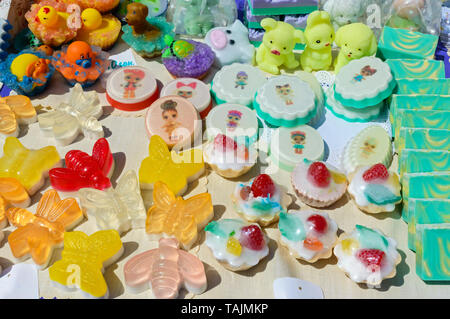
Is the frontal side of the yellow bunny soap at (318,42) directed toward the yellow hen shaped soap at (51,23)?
no

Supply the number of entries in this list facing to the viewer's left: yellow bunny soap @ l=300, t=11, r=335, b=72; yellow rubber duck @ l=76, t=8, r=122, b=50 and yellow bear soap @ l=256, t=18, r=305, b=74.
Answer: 1

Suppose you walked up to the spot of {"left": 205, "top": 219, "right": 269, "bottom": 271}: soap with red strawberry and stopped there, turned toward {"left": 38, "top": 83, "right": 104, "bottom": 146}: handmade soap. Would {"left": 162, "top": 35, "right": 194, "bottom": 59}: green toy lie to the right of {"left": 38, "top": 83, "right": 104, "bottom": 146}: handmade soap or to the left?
right

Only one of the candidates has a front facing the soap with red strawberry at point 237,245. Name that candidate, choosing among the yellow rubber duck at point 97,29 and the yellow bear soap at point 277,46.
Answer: the yellow bear soap

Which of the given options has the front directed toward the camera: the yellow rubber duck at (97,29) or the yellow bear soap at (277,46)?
the yellow bear soap

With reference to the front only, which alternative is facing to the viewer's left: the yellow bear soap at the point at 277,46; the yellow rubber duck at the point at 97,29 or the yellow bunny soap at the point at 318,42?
the yellow rubber duck

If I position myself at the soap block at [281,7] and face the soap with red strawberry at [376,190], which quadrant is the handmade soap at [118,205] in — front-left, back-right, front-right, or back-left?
front-right

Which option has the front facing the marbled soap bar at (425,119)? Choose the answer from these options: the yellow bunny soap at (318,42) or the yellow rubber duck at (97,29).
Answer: the yellow bunny soap

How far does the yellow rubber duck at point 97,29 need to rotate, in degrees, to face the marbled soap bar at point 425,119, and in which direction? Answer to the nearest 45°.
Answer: approximately 135° to its left

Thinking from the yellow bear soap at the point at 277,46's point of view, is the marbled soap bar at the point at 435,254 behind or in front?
in front

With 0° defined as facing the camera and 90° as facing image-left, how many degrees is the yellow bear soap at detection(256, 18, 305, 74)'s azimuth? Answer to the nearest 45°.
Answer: approximately 0°

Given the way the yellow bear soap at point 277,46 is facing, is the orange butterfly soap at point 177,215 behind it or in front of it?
in front

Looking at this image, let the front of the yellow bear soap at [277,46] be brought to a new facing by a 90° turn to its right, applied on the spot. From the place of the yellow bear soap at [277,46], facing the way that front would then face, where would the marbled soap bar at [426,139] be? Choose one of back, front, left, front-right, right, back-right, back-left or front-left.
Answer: back-left

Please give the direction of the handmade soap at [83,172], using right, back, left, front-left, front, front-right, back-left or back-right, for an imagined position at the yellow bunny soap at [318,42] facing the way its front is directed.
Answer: right

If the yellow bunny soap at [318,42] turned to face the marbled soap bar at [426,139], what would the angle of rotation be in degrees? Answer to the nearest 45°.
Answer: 0° — it already faces it

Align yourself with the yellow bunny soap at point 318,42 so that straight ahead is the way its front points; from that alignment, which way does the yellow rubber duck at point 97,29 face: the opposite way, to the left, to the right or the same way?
to the right

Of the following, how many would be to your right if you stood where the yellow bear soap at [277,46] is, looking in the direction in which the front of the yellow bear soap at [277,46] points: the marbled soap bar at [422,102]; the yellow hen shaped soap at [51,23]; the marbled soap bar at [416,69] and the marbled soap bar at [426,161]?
1

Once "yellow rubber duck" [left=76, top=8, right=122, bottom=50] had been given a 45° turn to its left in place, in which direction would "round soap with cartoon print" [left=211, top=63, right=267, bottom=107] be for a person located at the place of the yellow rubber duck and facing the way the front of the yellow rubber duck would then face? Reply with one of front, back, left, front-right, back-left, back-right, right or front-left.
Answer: left

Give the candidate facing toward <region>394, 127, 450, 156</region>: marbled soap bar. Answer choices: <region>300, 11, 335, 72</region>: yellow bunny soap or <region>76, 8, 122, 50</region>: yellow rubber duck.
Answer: the yellow bunny soap

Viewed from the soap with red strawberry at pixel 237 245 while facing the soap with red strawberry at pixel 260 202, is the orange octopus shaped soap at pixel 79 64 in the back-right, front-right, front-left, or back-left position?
front-left
